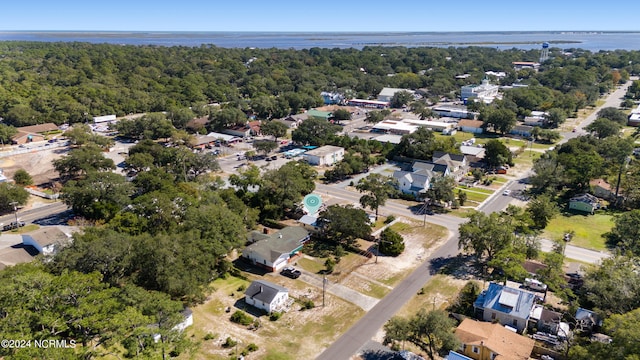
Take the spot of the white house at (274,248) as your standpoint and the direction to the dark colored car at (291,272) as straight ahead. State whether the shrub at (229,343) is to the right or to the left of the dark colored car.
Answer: right

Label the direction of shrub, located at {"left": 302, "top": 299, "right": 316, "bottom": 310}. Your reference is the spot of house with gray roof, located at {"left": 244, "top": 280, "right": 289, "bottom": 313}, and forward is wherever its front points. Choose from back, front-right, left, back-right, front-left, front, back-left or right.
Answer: front-left

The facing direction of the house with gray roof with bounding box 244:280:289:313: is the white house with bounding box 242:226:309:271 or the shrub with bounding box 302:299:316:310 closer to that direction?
the shrub

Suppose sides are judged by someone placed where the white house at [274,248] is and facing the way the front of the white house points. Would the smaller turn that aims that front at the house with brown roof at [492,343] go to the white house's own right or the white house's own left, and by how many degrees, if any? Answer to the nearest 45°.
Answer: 0° — it already faces it

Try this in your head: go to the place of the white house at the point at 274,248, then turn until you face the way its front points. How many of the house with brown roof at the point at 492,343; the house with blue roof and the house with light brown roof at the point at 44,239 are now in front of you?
2

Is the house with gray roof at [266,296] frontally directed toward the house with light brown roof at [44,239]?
no

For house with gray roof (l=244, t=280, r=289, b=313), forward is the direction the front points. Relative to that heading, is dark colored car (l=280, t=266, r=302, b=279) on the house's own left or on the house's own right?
on the house's own left

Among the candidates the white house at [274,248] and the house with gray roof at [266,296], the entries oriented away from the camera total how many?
0

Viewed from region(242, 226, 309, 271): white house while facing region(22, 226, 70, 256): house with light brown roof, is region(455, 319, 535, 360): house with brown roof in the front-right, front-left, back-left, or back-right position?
back-left

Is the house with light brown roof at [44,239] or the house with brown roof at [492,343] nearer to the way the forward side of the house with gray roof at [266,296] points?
the house with brown roof

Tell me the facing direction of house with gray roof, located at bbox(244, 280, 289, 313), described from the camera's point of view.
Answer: facing the viewer and to the right of the viewer

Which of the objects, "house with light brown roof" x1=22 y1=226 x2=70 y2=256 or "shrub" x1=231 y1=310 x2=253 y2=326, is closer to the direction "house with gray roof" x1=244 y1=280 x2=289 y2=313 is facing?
the shrub

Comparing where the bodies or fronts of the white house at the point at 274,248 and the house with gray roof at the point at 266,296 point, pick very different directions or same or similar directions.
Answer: same or similar directions
